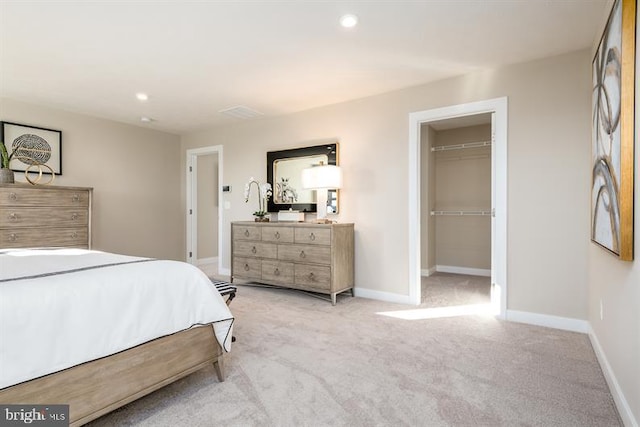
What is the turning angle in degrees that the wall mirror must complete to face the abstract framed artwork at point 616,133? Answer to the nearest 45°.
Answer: approximately 90° to its left

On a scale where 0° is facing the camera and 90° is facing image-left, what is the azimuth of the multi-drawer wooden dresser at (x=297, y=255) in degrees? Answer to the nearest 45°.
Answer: approximately 45°

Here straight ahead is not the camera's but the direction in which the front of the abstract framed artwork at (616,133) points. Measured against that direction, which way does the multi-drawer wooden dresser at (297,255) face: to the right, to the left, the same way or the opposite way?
to the left

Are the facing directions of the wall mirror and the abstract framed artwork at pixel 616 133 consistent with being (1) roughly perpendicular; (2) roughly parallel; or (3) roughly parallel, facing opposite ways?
roughly perpendicular

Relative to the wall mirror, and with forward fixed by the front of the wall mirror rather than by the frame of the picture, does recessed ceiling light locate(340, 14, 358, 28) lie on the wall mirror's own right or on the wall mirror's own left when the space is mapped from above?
on the wall mirror's own left

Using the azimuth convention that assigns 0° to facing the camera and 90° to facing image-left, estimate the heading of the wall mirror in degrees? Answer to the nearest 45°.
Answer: approximately 45°

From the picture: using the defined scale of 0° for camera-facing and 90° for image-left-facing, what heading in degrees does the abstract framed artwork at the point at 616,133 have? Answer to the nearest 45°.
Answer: approximately 90°
